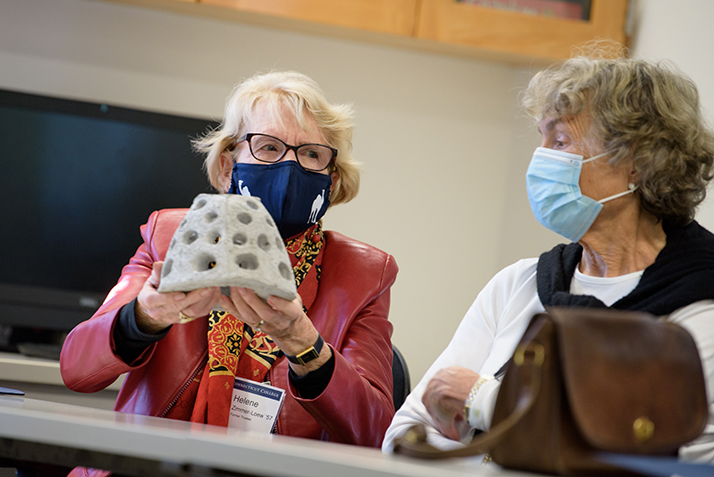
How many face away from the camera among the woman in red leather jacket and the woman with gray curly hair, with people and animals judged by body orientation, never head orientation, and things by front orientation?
0

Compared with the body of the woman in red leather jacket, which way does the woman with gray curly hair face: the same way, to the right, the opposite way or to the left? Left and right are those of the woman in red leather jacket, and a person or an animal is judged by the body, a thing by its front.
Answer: to the right

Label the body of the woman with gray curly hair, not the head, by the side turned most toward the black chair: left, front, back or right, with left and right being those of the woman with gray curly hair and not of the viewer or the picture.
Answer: right

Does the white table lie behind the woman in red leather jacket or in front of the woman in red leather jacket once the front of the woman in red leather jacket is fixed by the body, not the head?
in front

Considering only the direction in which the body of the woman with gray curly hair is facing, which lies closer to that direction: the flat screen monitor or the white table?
the white table

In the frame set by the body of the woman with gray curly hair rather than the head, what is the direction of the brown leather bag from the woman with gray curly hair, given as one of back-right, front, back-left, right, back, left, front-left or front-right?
front-left

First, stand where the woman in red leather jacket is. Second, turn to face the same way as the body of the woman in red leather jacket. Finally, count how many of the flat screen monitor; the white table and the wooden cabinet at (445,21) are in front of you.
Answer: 1

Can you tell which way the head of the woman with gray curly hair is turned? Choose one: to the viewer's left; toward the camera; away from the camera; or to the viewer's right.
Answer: to the viewer's left

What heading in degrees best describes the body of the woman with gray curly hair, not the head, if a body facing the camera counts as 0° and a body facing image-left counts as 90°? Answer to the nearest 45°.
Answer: approximately 45°

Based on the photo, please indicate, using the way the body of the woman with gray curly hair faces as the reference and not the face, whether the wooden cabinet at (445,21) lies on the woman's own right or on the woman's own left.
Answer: on the woman's own right

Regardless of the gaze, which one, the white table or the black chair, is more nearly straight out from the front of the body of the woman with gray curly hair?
the white table
